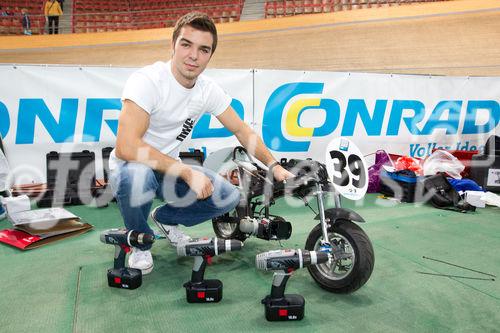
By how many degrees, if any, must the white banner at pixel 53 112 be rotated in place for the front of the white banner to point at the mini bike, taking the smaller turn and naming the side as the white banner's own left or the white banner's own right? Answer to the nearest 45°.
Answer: approximately 45° to the white banner's own left

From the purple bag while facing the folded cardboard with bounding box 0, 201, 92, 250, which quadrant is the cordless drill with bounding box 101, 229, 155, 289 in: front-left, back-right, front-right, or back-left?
front-left

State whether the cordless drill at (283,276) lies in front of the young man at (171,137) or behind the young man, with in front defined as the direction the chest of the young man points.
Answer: in front

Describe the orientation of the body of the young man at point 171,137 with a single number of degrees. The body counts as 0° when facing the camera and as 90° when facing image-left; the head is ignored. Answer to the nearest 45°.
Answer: approximately 315°

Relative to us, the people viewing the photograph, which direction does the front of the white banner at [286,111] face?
facing the viewer

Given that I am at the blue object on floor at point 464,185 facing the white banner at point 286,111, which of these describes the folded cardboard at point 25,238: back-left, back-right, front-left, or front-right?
front-left

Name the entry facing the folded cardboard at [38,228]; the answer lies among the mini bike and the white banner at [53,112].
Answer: the white banner

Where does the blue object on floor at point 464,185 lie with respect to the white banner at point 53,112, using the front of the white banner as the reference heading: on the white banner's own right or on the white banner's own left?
on the white banner's own left

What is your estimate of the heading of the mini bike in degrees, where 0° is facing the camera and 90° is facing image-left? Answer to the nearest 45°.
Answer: approximately 315°

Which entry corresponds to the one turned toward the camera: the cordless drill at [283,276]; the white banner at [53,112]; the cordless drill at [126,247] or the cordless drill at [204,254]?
the white banner

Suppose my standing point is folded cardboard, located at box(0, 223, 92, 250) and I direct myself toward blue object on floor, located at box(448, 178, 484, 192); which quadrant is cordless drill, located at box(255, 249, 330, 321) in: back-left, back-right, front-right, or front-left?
front-right

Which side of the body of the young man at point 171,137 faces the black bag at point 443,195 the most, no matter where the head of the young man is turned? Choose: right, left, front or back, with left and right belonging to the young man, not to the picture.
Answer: left

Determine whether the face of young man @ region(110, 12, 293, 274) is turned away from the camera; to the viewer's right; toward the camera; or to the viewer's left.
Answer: toward the camera
